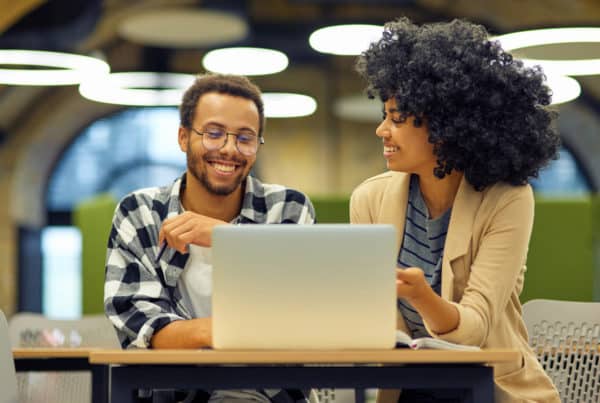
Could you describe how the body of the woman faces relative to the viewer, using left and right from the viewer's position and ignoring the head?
facing the viewer and to the left of the viewer

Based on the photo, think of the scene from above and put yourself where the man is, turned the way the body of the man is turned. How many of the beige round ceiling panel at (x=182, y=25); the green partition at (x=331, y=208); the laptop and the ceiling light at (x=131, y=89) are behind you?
3

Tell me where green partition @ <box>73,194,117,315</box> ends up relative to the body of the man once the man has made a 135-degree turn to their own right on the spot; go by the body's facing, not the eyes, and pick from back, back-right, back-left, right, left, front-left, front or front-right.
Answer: front-right

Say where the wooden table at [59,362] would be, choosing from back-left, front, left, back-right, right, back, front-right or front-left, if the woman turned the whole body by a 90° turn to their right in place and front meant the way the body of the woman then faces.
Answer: front-left

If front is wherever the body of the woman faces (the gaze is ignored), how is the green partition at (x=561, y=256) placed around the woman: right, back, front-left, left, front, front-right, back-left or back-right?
back-right

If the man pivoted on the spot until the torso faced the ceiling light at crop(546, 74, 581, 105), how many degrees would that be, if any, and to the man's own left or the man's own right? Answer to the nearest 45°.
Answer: approximately 135° to the man's own left

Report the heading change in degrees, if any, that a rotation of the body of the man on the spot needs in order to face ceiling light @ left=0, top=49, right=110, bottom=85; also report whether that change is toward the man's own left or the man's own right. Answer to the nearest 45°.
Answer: approximately 180°

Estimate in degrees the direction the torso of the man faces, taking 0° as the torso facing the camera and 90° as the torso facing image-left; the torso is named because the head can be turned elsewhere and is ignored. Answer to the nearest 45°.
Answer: approximately 0°

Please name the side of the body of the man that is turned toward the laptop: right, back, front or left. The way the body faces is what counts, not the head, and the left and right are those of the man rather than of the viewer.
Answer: front

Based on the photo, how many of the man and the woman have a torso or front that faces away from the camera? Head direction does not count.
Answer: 0

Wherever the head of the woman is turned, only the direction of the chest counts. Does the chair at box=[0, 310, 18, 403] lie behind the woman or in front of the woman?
in front

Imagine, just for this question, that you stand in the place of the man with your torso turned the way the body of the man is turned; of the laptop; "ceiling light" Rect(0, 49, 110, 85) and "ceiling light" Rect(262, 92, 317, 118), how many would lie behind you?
2

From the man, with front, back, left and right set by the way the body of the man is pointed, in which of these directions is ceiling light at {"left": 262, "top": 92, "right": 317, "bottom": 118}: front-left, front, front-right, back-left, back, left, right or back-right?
back

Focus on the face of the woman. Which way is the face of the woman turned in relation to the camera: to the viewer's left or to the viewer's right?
to the viewer's left

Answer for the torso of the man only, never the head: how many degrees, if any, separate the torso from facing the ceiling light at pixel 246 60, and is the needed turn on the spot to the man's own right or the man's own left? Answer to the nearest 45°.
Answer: approximately 180°

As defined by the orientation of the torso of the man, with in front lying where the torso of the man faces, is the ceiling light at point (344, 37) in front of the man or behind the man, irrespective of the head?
behind
